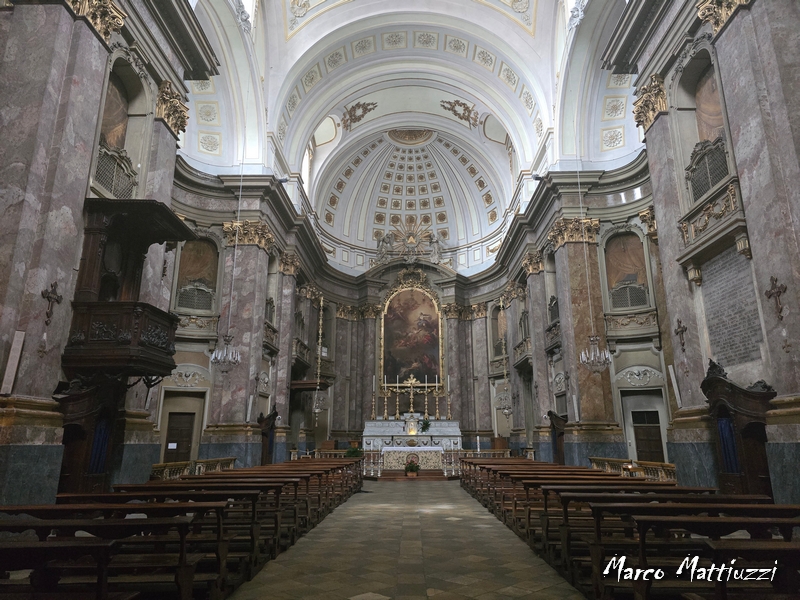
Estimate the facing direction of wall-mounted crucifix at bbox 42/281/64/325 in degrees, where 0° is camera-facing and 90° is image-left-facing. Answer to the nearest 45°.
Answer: approximately 315°

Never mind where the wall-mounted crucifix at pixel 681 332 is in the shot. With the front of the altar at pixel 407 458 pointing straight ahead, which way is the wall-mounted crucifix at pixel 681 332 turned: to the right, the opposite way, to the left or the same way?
to the right

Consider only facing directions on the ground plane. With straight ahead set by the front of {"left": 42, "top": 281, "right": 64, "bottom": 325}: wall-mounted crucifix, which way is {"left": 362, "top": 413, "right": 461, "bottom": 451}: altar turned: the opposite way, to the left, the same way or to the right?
to the right

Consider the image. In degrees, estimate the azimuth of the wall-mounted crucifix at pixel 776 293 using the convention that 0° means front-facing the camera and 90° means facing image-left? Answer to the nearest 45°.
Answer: approximately 45°

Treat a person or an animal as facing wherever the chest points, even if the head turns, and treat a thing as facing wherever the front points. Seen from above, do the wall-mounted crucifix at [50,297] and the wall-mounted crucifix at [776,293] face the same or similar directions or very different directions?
very different directions

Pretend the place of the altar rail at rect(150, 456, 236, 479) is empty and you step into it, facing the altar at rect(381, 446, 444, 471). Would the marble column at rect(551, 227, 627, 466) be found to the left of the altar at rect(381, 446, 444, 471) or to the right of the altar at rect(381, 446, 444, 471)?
right
